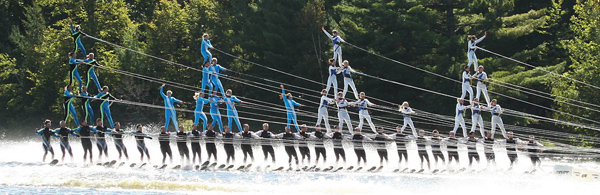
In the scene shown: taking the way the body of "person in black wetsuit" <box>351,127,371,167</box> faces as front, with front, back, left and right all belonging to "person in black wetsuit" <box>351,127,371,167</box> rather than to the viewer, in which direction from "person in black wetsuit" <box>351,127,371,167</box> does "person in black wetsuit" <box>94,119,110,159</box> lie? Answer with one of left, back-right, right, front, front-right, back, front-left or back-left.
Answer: back-right

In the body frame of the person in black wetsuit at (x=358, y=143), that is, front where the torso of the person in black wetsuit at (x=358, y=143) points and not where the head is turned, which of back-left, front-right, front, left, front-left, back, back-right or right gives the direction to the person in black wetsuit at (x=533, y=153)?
front-left

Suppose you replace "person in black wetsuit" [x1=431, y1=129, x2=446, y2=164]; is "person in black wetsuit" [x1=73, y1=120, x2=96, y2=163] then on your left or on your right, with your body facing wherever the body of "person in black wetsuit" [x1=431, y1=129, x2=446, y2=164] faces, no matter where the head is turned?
on your right

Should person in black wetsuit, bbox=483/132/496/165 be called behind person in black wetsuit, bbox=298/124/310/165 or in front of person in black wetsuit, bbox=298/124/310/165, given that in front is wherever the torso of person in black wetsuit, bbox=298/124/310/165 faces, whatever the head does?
in front

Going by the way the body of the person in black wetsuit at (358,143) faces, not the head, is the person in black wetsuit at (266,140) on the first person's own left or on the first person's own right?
on the first person's own right

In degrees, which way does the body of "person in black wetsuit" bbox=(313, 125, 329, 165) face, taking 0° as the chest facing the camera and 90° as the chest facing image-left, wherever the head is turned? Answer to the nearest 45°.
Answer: approximately 315°
